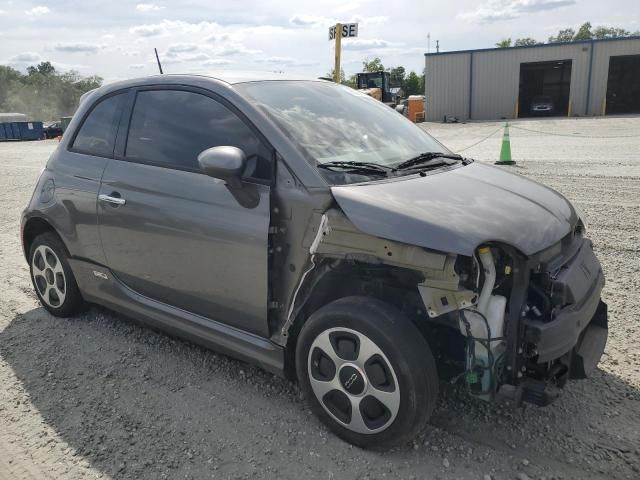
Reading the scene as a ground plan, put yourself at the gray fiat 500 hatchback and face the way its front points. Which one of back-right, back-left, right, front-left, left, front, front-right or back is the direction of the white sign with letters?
back-left

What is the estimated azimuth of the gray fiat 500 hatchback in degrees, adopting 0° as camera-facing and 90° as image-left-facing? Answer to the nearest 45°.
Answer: approximately 315°

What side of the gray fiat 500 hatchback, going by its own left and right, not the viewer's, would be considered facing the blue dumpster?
back

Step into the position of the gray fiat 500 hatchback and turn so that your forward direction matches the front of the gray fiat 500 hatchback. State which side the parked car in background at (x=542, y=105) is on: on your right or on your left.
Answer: on your left

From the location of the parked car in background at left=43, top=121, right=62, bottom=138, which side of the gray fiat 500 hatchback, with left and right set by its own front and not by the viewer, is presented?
back

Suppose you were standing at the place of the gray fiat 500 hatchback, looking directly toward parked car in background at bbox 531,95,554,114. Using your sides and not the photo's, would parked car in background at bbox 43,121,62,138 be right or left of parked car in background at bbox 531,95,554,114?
left

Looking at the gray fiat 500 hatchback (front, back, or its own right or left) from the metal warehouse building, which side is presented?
left

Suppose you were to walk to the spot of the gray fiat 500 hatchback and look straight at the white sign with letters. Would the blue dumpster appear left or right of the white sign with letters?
left
